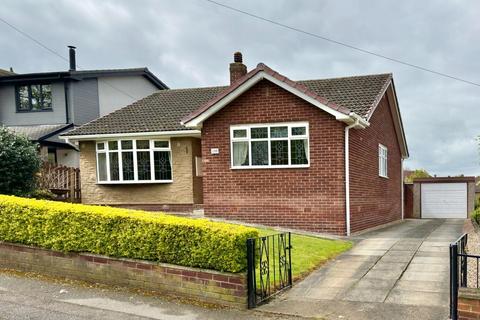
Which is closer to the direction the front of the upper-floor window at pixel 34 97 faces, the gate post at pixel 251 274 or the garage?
the gate post

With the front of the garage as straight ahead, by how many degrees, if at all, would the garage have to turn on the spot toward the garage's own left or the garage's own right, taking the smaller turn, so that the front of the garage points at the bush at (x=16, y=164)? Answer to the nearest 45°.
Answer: approximately 45° to the garage's own right

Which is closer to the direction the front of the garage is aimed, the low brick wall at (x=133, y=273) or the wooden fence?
the low brick wall

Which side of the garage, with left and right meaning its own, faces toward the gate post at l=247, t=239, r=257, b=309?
front

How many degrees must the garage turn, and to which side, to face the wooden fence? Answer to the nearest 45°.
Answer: approximately 45° to its right

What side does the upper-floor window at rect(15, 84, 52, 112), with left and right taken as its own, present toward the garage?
left

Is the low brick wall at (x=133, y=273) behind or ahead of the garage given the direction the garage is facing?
ahead

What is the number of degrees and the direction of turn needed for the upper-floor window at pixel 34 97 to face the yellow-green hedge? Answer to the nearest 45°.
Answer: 0° — it already faces it

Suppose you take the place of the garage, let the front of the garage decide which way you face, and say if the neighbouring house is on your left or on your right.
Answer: on your right

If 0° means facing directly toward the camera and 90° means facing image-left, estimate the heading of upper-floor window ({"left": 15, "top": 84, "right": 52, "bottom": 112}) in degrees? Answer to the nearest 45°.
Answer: approximately 0°

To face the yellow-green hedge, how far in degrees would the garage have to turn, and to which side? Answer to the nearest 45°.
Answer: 0° — it already faces it

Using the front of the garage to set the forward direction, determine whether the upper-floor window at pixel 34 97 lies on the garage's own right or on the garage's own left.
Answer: on the garage's own right

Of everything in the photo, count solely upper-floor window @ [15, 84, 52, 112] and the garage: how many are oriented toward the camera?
2
